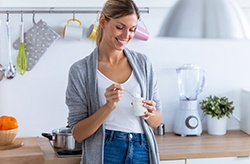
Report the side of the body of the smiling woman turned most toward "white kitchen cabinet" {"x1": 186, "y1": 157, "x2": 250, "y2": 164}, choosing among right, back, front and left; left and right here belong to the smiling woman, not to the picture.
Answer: left

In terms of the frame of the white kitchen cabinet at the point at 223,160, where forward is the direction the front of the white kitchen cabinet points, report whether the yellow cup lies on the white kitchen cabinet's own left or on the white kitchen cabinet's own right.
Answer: on the white kitchen cabinet's own right

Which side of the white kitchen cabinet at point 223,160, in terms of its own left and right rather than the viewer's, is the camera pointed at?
front

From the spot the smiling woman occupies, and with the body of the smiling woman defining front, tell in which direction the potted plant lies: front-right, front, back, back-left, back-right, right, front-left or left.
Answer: left

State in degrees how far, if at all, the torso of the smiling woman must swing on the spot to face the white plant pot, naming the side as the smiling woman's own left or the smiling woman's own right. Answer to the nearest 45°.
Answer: approximately 90° to the smiling woman's own left

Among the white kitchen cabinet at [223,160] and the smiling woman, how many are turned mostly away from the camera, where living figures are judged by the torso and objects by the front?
0

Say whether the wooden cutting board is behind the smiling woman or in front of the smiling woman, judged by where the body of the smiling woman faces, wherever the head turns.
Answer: behind

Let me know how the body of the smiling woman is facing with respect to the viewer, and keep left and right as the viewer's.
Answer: facing the viewer and to the right of the viewer

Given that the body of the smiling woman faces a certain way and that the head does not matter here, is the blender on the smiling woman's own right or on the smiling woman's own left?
on the smiling woman's own left

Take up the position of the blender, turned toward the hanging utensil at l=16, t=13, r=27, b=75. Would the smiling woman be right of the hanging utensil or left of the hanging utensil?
left
